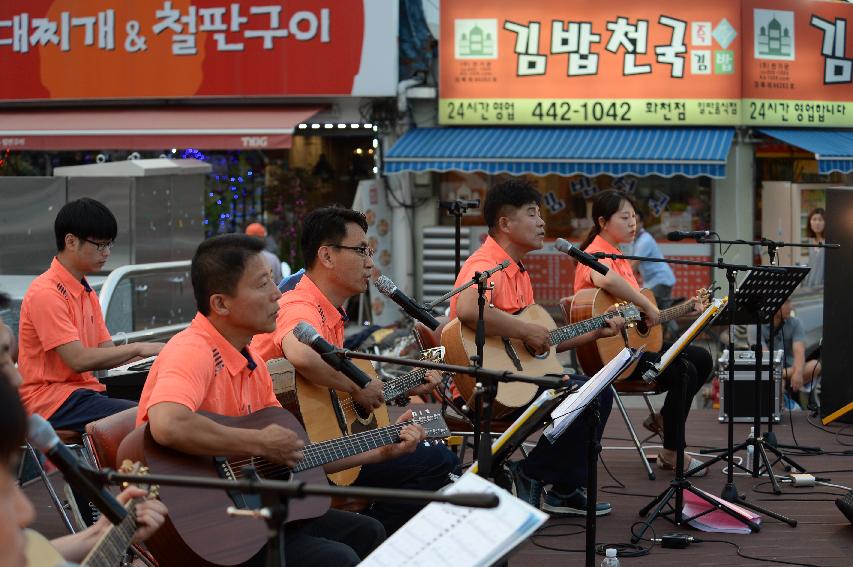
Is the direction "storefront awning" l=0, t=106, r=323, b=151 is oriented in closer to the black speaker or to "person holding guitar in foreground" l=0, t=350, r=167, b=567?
the person holding guitar in foreground

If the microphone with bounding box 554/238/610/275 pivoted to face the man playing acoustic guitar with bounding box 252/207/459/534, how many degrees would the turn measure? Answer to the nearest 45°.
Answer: approximately 45° to its left

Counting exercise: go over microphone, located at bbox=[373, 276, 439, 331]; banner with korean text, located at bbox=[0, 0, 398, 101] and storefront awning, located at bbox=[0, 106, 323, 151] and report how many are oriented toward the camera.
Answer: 2

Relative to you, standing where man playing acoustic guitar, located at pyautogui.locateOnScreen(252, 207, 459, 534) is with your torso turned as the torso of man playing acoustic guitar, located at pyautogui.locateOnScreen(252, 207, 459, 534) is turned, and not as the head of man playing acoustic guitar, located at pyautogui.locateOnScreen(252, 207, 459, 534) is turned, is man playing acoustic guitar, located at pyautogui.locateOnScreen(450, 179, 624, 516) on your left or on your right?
on your left

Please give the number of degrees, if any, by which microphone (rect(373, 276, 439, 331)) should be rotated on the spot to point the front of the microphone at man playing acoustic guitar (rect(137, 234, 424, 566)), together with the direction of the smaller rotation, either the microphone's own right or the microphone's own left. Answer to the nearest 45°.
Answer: approximately 45° to the microphone's own left

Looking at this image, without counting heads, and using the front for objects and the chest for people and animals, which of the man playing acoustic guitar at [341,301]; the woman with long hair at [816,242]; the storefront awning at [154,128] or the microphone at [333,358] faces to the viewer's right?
the man playing acoustic guitar

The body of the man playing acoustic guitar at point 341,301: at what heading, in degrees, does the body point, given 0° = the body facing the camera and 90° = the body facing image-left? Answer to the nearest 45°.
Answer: approximately 270°

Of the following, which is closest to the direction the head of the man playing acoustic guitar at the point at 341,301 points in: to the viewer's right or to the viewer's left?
to the viewer's right

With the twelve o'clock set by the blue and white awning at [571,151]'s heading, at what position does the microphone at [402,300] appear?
The microphone is roughly at 12 o'clock from the blue and white awning.

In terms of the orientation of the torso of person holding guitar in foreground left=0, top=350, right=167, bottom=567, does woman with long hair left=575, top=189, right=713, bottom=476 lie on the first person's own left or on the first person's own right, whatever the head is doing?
on the first person's own left
